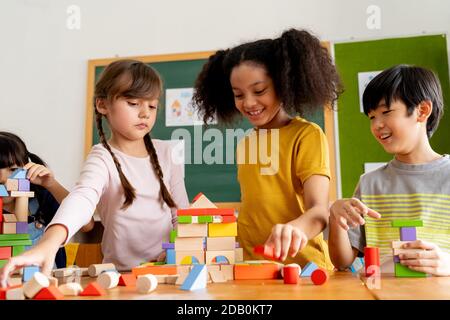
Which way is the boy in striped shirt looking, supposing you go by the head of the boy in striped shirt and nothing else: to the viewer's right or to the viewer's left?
to the viewer's left

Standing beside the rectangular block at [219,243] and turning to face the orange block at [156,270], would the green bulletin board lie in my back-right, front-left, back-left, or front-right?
back-right

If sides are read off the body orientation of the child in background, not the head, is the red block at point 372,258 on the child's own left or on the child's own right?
on the child's own left

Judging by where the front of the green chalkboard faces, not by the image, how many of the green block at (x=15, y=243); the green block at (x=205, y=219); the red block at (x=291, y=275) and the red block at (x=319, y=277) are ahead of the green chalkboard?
4

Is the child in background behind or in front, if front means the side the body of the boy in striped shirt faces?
in front

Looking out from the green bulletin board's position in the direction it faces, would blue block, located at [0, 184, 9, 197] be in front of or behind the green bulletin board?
in front

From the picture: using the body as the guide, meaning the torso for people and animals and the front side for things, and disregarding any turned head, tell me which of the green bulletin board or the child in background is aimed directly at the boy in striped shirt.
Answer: the green bulletin board

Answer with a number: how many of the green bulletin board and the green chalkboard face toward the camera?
2

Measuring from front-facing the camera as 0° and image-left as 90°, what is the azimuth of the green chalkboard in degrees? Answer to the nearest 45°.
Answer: approximately 0°
